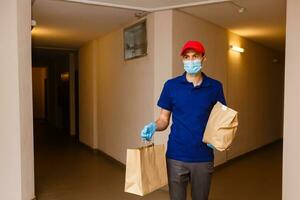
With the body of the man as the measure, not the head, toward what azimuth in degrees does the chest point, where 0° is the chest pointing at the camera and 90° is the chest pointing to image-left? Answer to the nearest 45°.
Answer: approximately 0°

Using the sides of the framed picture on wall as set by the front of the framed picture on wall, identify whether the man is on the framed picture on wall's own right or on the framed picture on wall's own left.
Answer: on the framed picture on wall's own left

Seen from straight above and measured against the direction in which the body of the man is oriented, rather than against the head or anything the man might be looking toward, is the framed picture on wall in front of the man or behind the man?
behind

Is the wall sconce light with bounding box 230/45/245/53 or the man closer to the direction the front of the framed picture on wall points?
the man

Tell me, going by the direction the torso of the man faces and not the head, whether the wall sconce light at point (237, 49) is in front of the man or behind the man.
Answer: behind

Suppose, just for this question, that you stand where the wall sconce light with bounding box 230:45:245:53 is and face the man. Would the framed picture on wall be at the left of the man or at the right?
right
